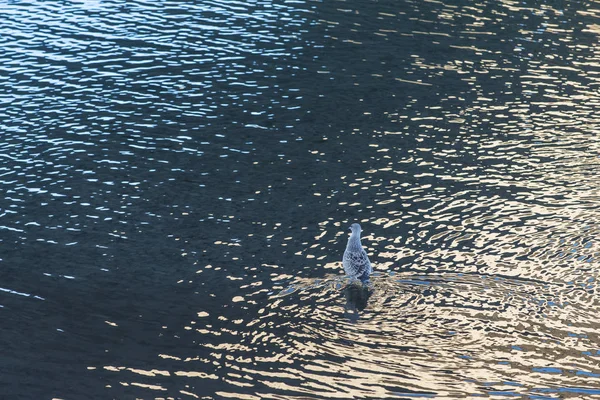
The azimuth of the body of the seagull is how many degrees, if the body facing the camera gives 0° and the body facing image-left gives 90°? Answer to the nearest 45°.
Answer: approximately 180°
